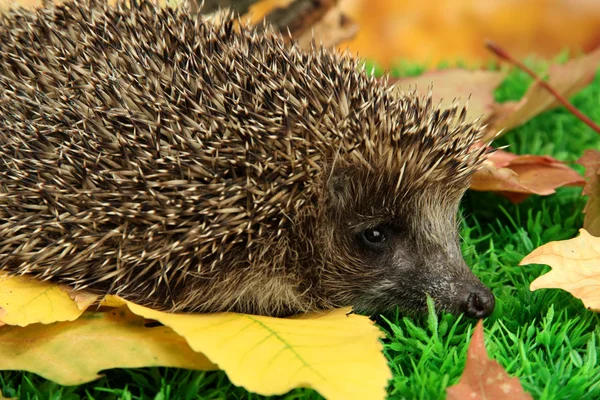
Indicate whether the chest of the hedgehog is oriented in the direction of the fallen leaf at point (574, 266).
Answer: yes

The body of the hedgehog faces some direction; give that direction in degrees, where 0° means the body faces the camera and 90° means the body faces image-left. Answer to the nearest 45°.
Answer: approximately 270°
